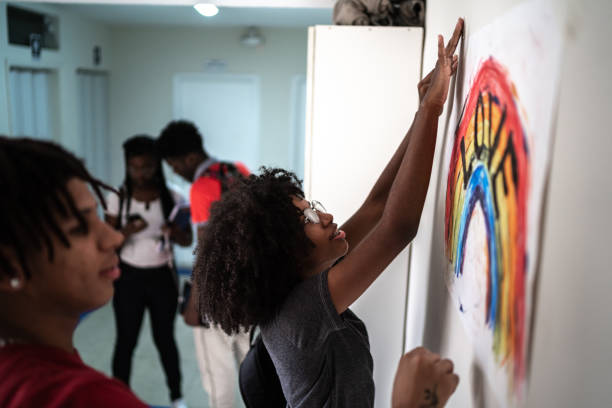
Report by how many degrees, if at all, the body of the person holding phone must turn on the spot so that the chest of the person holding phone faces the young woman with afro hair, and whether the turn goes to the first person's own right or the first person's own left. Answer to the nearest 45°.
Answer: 0° — they already face them

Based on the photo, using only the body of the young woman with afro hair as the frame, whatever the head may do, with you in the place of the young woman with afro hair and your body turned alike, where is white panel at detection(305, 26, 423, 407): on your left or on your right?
on your left

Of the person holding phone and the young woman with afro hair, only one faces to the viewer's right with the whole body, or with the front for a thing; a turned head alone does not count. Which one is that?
the young woman with afro hair

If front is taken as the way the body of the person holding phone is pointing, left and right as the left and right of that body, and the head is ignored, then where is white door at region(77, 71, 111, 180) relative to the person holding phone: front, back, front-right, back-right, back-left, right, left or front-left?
back

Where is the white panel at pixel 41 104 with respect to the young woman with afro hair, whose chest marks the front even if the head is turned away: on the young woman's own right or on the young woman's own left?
on the young woman's own left

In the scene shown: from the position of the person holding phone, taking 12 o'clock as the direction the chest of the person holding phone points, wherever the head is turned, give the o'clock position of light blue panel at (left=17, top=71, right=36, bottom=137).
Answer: The light blue panel is roughly at 5 o'clock from the person holding phone.

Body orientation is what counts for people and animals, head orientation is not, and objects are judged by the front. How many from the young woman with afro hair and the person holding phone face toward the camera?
1

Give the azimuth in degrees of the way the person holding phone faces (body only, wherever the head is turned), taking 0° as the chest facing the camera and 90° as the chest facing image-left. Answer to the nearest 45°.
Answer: approximately 0°

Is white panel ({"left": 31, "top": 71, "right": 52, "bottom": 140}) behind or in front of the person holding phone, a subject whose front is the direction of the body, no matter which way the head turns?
behind

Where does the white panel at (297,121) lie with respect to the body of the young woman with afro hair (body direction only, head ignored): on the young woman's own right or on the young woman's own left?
on the young woman's own left

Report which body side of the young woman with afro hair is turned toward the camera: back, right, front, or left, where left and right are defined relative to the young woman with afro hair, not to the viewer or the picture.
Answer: right

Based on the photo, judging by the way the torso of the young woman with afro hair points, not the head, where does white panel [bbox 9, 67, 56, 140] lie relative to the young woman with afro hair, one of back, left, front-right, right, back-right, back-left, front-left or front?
back-left

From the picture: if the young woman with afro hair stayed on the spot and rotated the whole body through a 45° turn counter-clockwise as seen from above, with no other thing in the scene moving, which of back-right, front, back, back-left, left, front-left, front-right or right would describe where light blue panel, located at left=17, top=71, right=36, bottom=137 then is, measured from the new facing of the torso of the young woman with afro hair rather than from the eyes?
left

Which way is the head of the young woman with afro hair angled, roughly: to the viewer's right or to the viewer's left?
to the viewer's right

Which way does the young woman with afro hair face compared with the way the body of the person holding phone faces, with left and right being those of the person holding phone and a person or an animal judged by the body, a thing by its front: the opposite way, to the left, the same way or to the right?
to the left
